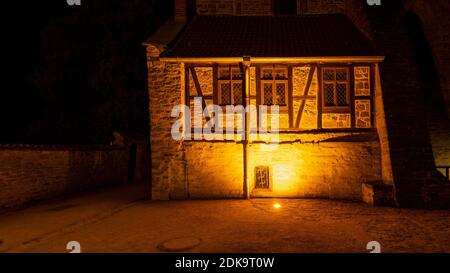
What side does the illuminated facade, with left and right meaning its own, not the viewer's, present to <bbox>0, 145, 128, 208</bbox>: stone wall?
right

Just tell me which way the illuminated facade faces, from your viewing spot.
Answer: facing the viewer
